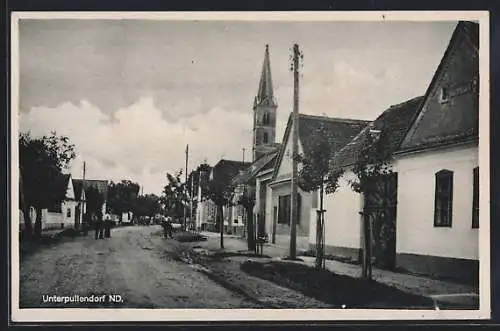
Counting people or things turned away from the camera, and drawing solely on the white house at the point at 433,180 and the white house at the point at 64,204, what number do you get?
0

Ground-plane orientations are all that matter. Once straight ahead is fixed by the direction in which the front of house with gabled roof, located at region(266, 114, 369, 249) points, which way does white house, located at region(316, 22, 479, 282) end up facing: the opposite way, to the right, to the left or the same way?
the same way

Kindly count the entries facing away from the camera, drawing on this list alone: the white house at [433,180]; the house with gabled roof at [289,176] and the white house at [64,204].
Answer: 0

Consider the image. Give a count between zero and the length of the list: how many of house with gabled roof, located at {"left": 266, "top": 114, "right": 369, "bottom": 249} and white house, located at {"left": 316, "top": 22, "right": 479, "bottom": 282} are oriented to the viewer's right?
0

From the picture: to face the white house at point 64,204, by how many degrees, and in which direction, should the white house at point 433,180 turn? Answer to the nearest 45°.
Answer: approximately 45° to its right

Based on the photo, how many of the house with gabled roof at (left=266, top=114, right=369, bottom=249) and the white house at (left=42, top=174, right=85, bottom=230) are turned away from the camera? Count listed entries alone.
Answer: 0

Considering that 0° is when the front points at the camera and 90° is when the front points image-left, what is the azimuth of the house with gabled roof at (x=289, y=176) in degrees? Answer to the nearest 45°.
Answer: approximately 45°
